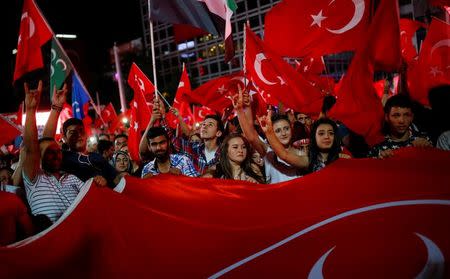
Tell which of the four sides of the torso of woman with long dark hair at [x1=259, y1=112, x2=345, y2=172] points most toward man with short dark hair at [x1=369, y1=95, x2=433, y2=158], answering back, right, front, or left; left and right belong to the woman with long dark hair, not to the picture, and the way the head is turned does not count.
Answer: left

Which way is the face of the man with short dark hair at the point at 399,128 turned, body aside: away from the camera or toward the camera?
toward the camera

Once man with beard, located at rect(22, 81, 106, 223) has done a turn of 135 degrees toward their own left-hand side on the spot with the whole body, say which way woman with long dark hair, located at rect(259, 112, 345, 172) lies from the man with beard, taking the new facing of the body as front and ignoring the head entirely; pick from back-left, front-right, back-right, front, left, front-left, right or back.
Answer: right

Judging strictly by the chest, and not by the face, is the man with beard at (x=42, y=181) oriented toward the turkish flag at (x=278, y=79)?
no

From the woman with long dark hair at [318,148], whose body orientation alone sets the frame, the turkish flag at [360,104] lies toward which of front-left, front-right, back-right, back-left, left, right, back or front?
back-left

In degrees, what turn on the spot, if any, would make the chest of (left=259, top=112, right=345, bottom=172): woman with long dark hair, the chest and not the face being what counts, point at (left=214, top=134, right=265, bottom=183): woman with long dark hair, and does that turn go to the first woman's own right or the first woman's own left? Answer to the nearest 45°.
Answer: approximately 90° to the first woman's own right

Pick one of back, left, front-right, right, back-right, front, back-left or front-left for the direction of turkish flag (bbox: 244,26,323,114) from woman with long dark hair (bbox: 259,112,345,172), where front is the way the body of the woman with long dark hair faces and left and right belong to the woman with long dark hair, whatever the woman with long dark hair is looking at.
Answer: back

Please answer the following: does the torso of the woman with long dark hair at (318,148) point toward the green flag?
no

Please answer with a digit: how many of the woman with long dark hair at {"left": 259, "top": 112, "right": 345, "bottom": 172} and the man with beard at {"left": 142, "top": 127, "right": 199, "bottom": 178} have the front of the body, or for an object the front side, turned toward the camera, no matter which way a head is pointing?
2

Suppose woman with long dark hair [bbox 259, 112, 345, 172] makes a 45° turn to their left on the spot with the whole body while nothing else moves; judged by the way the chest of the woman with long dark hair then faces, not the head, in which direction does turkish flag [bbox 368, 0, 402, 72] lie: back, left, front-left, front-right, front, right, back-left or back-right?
left

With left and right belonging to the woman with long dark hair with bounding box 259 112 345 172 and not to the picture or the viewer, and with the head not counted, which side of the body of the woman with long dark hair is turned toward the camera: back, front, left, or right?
front

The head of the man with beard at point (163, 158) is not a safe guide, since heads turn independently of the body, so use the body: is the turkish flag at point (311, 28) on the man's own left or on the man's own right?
on the man's own left

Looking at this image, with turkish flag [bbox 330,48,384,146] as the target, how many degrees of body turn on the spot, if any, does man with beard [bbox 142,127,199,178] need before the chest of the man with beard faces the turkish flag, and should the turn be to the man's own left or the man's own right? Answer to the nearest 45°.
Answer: approximately 90° to the man's own left

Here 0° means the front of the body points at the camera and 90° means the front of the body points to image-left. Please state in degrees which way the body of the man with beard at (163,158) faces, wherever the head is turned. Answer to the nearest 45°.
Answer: approximately 0°

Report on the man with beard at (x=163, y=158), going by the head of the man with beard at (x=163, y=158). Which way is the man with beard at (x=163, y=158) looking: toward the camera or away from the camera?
toward the camera

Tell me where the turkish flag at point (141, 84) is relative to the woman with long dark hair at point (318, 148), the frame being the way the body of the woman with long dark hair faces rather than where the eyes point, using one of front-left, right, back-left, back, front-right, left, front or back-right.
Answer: back-right
